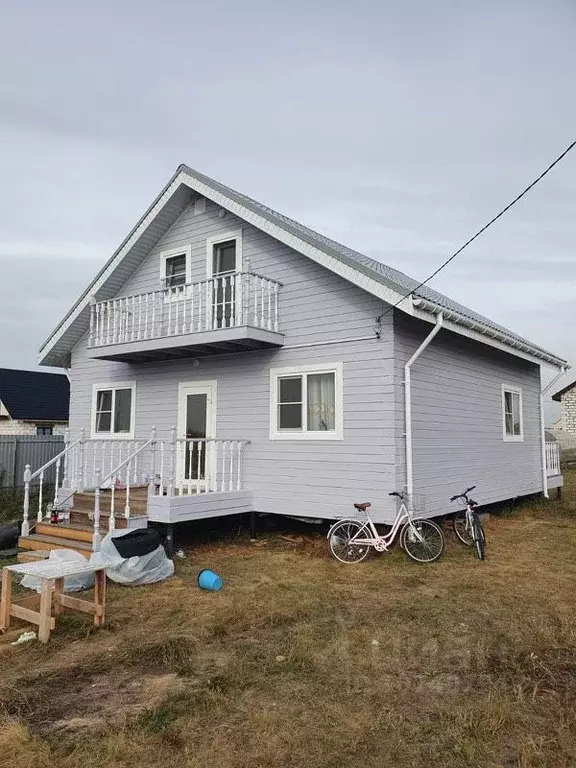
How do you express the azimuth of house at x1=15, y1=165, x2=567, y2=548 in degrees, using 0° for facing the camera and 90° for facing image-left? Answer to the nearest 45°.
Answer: approximately 45°

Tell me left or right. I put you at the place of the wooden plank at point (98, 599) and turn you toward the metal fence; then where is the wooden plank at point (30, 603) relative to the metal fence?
left

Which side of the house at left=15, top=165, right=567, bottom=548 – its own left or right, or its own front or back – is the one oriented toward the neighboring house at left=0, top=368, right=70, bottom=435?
right

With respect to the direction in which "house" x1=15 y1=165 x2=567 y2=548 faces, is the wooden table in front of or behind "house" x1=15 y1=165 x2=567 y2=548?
in front

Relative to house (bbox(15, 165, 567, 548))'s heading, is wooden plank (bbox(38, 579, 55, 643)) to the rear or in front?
in front

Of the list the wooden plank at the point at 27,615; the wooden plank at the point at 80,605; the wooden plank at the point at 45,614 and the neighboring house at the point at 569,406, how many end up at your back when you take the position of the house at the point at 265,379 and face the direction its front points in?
1

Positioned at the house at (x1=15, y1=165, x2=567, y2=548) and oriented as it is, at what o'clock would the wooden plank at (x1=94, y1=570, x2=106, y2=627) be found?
The wooden plank is roughly at 11 o'clock from the house.

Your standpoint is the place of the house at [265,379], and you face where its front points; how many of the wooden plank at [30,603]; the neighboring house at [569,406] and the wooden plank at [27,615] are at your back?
1

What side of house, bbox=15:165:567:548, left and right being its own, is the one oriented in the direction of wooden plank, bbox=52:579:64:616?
front

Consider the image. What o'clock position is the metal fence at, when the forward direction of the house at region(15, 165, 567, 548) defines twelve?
The metal fence is roughly at 3 o'clock from the house.

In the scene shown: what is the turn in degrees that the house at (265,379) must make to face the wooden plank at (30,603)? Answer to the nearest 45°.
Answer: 0° — it already faces it
